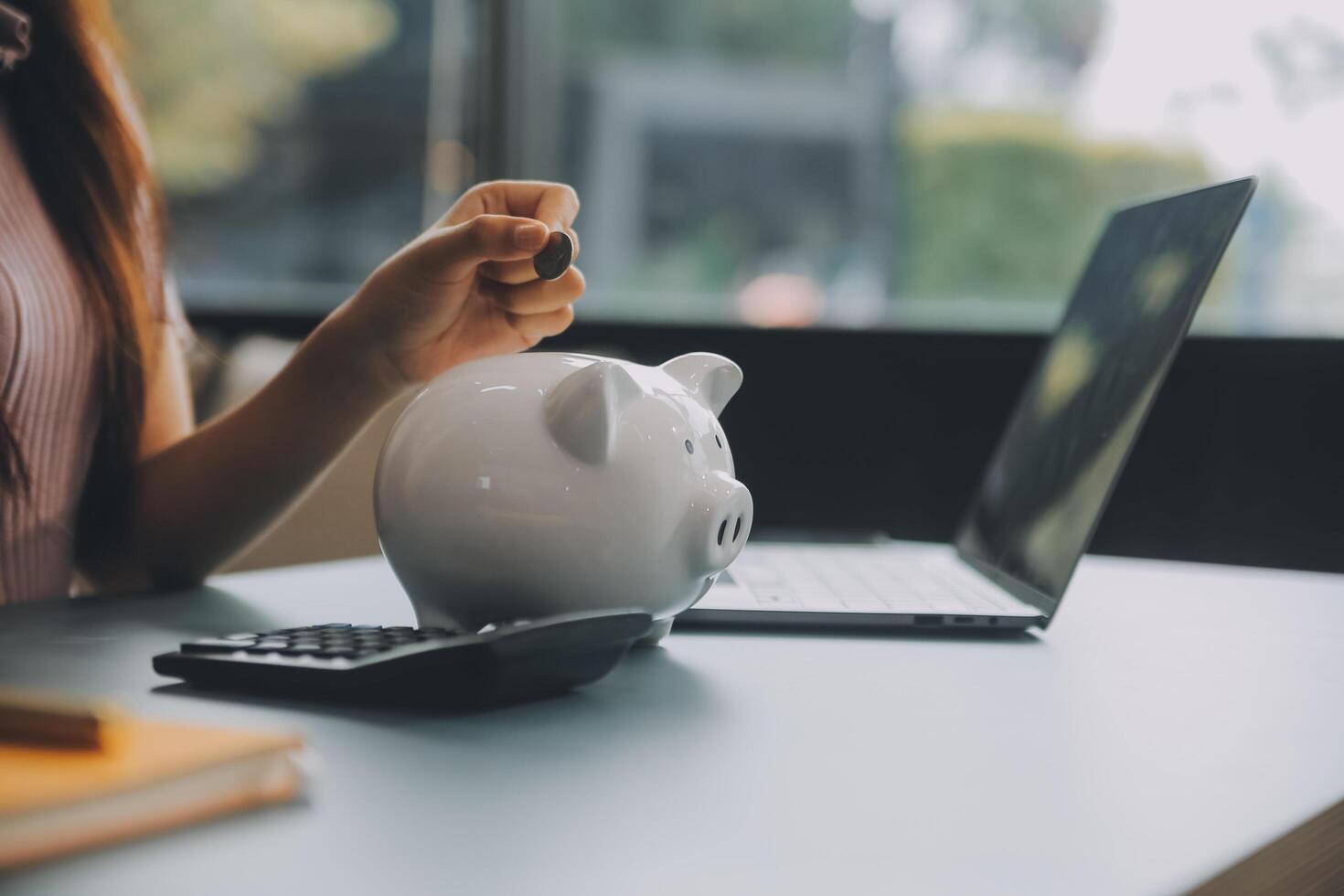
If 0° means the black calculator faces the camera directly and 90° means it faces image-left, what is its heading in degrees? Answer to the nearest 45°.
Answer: approximately 45°

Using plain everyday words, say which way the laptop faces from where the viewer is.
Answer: facing to the left of the viewer

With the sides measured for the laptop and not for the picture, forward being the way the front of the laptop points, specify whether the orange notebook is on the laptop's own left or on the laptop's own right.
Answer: on the laptop's own left

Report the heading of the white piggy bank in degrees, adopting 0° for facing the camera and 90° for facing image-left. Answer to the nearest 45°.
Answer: approximately 315°
